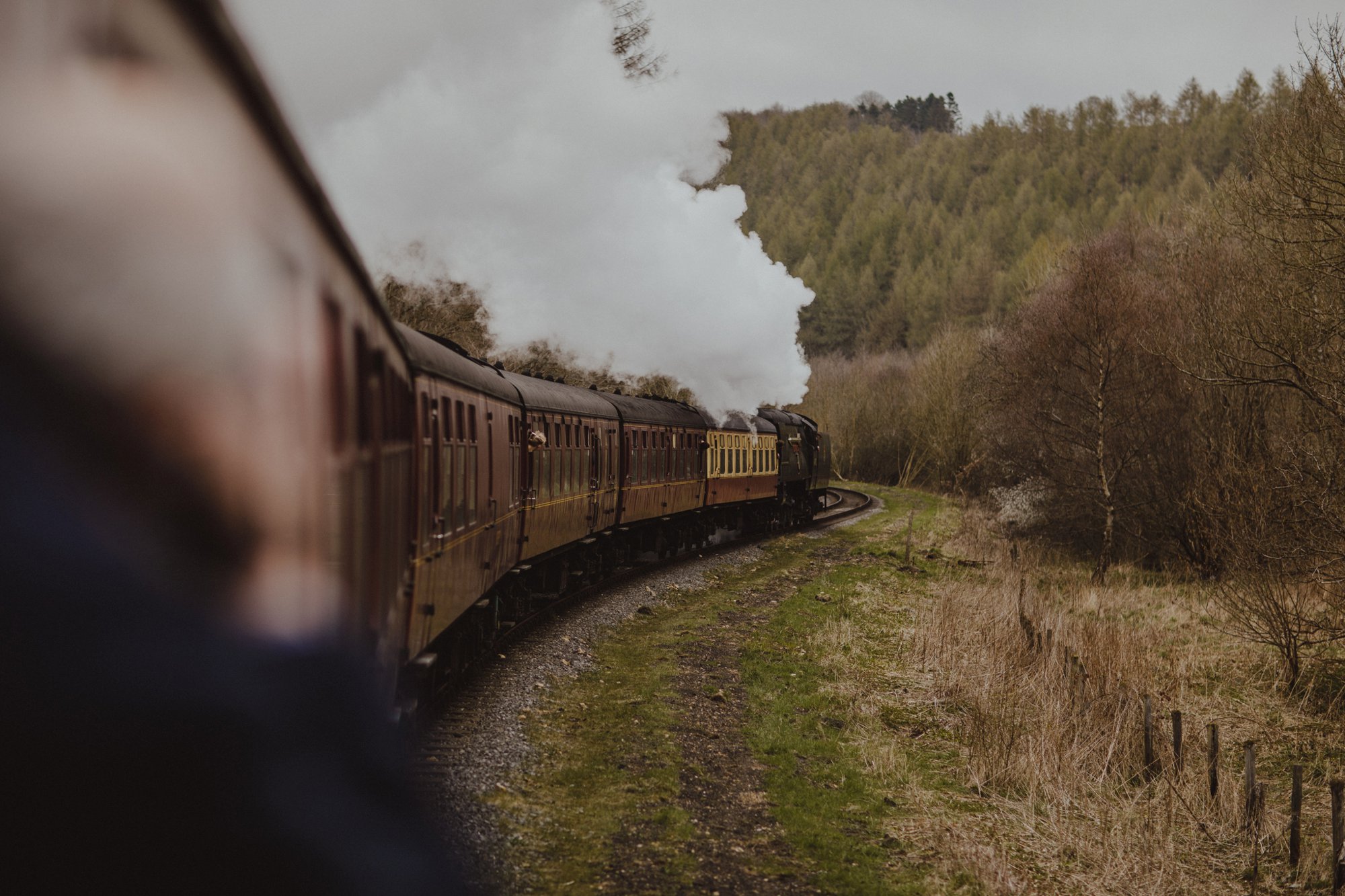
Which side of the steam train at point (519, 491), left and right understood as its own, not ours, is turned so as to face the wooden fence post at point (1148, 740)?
right

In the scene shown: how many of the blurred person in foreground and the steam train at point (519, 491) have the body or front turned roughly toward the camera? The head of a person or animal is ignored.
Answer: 0

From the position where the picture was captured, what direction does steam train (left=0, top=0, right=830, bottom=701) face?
facing away from the viewer and to the right of the viewer
